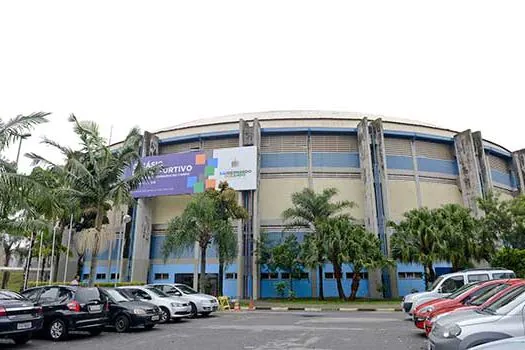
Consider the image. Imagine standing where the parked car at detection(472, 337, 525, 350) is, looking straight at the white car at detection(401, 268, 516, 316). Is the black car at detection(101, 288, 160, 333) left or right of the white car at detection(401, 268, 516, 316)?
left

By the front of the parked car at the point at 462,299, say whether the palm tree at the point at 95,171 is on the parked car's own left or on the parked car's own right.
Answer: on the parked car's own right

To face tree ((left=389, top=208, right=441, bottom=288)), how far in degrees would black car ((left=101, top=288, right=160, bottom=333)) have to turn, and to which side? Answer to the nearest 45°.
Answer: approximately 90° to its left

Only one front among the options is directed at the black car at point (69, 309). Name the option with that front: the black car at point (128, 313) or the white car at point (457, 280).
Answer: the white car

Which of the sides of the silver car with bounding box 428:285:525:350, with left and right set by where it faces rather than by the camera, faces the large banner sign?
right

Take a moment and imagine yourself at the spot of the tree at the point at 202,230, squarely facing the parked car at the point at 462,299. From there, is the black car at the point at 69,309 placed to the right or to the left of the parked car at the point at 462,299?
right

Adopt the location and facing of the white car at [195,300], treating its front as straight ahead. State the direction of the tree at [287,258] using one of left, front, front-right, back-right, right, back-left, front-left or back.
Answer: left

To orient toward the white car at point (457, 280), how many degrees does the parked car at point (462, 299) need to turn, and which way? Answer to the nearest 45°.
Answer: approximately 135° to its right

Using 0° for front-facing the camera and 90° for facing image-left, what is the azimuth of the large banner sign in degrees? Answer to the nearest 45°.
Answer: approximately 0°
